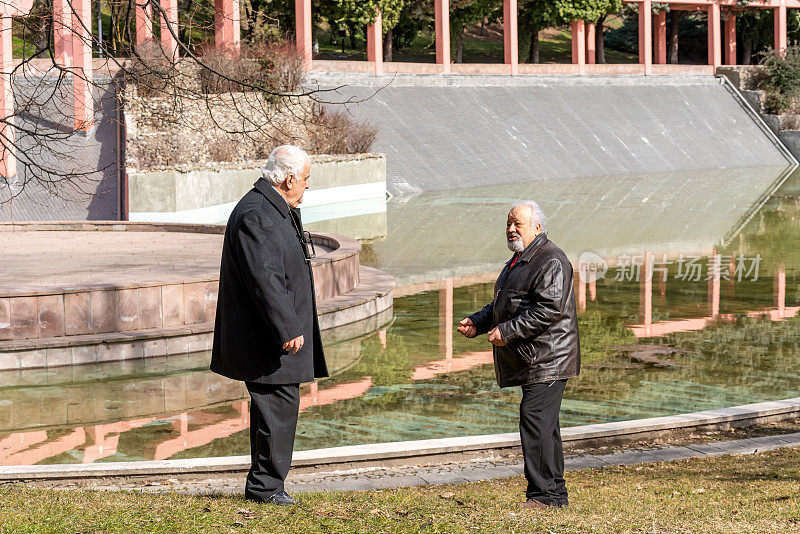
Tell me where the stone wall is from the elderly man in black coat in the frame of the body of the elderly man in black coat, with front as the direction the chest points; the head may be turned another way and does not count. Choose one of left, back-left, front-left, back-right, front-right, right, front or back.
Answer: left

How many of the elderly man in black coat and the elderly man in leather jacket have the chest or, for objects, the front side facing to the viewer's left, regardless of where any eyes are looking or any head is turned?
1

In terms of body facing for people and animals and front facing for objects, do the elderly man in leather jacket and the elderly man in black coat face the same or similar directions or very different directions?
very different directions

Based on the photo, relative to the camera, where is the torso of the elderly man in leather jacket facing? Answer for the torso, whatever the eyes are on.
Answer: to the viewer's left

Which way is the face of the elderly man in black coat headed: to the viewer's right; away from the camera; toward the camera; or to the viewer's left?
to the viewer's right

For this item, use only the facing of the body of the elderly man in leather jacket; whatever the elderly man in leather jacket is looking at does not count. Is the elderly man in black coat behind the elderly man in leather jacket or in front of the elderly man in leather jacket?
in front

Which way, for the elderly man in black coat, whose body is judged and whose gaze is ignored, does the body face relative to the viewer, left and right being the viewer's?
facing to the right of the viewer

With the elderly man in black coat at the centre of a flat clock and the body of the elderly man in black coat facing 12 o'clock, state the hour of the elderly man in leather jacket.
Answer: The elderly man in leather jacket is roughly at 12 o'clock from the elderly man in black coat.

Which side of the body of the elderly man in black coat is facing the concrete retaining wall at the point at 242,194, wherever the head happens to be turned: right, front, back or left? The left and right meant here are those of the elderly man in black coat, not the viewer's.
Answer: left

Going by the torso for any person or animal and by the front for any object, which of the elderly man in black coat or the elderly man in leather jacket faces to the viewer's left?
the elderly man in leather jacket

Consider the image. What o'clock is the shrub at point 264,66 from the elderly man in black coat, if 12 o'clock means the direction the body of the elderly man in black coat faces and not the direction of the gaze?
The shrub is roughly at 9 o'clock from the elderly man in black coat.

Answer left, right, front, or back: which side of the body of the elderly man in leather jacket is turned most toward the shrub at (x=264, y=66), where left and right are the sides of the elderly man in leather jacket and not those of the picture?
right

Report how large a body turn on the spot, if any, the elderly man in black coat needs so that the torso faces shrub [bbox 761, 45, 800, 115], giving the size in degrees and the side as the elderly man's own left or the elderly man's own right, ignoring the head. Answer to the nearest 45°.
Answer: approximately 45° to the elderly man's own left
